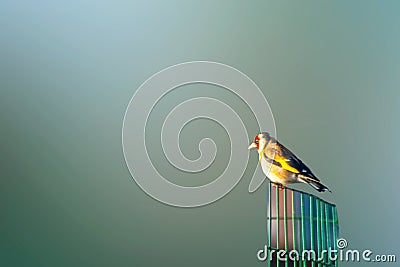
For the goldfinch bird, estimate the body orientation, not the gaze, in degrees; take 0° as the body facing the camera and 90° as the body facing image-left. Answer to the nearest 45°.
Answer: approximately 90°
